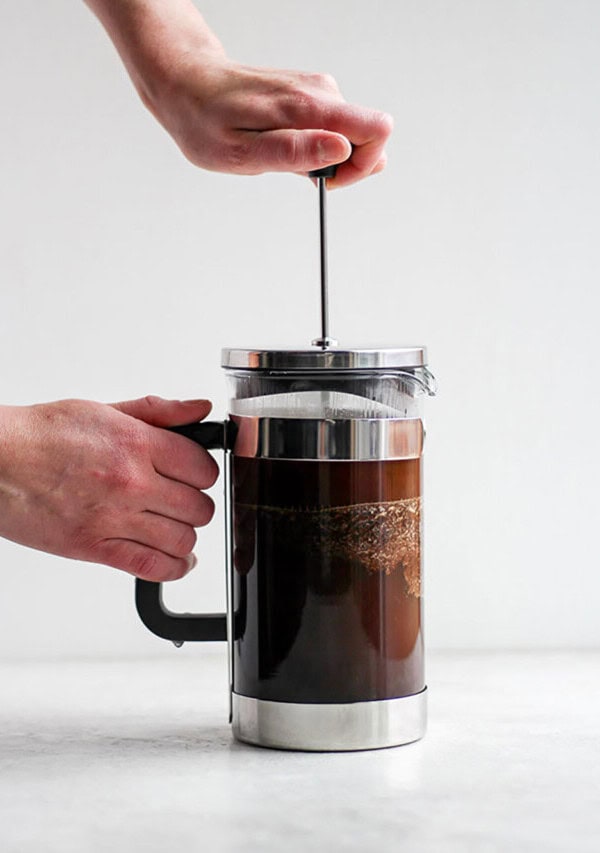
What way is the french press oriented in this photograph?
to the viewer's right
